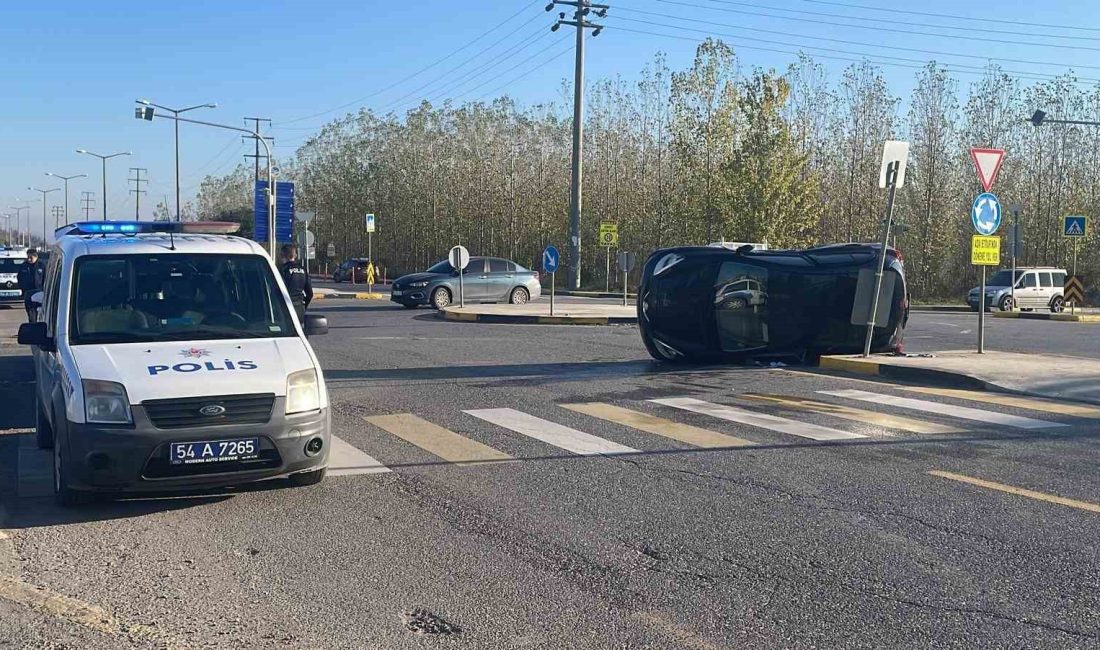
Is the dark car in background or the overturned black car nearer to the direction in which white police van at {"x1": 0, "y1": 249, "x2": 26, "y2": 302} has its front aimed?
the overturned black car

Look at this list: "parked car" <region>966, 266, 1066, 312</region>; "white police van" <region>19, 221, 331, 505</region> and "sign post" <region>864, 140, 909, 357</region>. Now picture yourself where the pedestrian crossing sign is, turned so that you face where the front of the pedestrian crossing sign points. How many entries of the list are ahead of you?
2

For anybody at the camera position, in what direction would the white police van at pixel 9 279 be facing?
facing the viewer

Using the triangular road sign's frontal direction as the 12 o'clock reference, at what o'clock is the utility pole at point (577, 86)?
The utility pole is roughly at 5 o'clock from the triangular road sign.

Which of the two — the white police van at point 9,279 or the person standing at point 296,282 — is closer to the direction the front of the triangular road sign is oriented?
the person standing

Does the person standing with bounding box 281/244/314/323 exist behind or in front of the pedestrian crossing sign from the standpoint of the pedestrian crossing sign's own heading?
in front

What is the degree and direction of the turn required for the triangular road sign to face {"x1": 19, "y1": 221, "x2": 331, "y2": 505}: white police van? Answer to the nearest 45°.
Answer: approximately 45° to its right

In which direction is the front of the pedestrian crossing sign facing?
toward the camera

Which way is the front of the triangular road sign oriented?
toward the camera

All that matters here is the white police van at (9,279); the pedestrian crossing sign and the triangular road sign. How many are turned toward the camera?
3

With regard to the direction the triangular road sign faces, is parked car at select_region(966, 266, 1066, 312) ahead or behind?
behind

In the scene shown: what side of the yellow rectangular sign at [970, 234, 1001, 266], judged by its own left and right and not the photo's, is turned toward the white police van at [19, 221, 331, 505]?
front

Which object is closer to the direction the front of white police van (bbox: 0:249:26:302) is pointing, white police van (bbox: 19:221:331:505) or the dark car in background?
the white police van
